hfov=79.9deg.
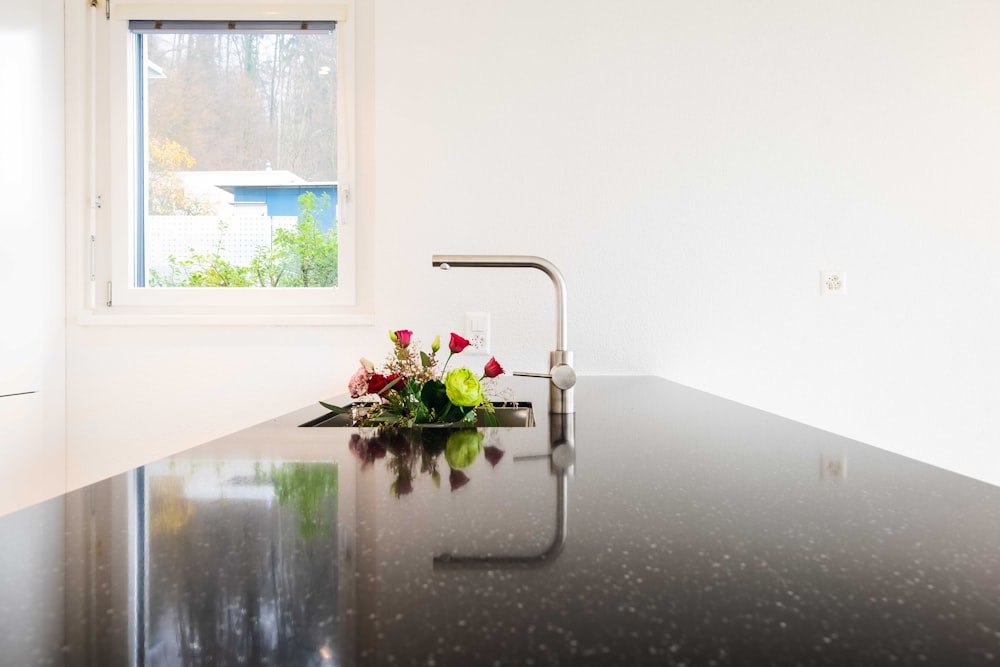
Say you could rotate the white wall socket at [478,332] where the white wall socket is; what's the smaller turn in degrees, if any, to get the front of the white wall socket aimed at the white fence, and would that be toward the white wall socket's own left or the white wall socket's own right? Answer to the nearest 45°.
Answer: approximately 90° to the white wall socket's own right

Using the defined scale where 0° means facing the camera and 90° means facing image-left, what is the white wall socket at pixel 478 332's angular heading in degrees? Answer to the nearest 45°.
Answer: approximately 0°

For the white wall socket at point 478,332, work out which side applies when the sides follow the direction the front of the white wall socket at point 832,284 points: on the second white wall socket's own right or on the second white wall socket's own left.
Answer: on the second white wall socket's own right

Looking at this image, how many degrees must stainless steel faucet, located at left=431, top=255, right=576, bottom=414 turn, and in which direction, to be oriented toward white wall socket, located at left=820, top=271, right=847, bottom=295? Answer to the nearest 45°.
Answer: approximately 135° to its right

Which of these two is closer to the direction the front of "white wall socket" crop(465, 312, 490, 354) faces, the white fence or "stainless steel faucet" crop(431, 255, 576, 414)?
the stainless steel faucet

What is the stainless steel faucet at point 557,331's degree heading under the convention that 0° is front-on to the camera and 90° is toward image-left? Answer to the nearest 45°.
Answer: approximately 90°

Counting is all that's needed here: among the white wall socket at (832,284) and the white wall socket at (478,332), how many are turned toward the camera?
2

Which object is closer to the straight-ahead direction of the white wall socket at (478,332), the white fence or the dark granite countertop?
the dark granite countertop

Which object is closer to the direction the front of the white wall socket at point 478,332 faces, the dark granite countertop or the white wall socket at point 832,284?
the dark granite countertop
